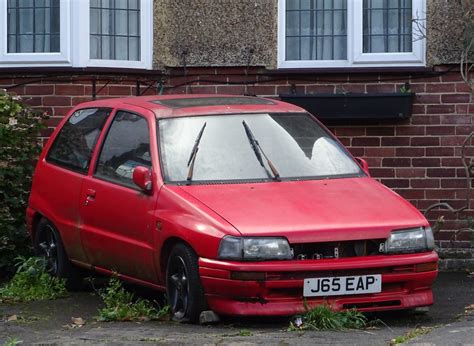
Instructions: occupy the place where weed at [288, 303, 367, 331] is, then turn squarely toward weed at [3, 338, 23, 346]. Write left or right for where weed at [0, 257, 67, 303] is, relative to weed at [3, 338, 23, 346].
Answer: right

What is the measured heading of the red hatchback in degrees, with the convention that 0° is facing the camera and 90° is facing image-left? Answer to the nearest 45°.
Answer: approximately 315°

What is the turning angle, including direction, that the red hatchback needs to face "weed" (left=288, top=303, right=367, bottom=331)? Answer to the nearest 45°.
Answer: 0° — it already faces it

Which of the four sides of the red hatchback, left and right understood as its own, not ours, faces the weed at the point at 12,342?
right

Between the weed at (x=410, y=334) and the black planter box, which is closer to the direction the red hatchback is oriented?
the weed

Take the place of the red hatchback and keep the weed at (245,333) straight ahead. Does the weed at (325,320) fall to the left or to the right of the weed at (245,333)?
left

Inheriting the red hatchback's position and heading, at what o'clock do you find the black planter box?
The black planter box is roughly at 8 o'clock from the red hatchback.

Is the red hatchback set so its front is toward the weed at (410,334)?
yes
